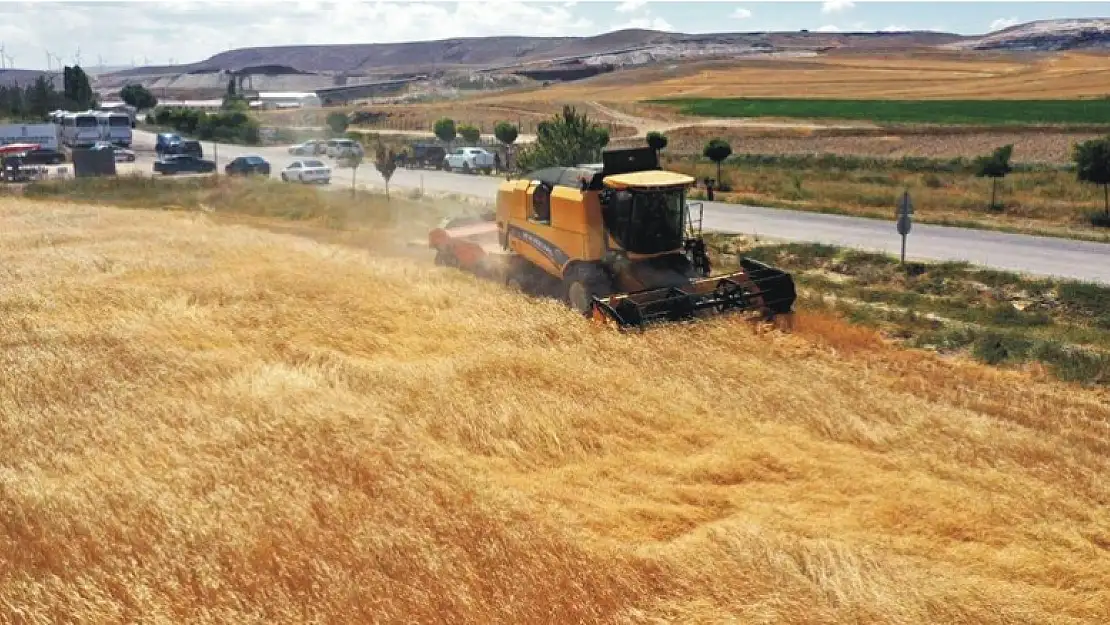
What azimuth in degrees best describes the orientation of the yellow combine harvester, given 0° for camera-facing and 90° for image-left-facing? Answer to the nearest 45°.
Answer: approximately 315°

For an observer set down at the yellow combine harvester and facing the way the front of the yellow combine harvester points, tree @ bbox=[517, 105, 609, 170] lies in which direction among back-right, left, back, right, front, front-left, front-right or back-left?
back-left

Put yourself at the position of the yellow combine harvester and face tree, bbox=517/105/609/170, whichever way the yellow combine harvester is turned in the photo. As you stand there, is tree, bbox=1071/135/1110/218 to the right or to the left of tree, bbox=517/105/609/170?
right

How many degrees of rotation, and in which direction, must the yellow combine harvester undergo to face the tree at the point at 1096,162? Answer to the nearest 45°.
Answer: approximately 90° to its left

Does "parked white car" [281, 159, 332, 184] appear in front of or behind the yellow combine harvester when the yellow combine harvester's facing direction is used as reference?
behind
